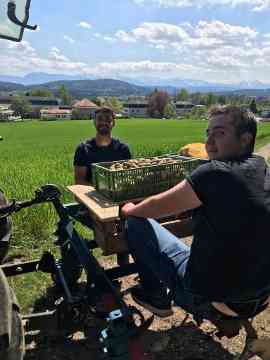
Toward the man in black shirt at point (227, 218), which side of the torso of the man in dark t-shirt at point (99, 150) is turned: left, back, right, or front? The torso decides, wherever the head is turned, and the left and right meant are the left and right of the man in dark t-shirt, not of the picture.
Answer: front

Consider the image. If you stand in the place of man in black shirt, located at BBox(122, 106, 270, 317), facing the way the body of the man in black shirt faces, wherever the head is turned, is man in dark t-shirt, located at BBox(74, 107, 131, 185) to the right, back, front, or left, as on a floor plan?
front

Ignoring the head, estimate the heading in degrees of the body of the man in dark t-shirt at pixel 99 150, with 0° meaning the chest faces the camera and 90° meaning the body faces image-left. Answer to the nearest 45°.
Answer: approximately 0°

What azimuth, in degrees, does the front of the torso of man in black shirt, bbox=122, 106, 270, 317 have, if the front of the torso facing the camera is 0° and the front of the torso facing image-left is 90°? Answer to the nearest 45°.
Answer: approximately 135°

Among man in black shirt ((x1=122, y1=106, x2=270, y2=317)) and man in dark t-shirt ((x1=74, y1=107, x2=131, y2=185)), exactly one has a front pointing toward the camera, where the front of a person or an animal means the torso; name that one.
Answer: the man in dark t-shirt

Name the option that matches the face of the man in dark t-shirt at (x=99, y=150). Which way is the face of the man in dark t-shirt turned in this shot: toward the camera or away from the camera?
toward the camera

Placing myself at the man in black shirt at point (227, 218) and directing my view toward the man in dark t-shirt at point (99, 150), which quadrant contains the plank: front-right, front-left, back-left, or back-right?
front-left

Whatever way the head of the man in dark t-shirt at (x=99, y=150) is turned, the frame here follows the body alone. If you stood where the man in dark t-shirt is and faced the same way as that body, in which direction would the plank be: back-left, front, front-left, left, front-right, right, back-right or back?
front
